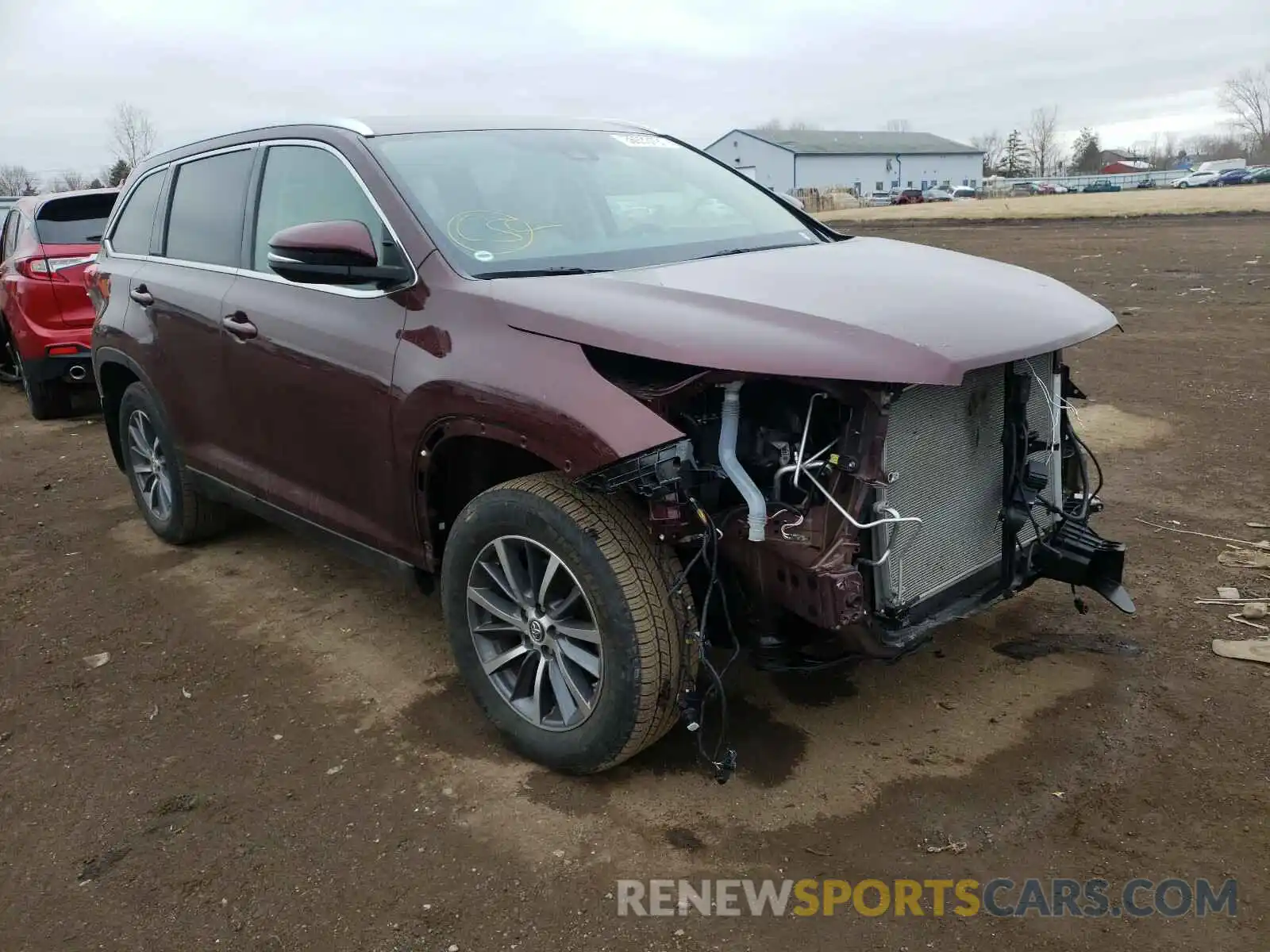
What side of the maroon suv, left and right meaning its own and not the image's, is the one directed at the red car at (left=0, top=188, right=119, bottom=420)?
back

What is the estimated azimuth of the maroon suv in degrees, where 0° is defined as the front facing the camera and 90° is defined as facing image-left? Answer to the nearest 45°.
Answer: approximately 315°
